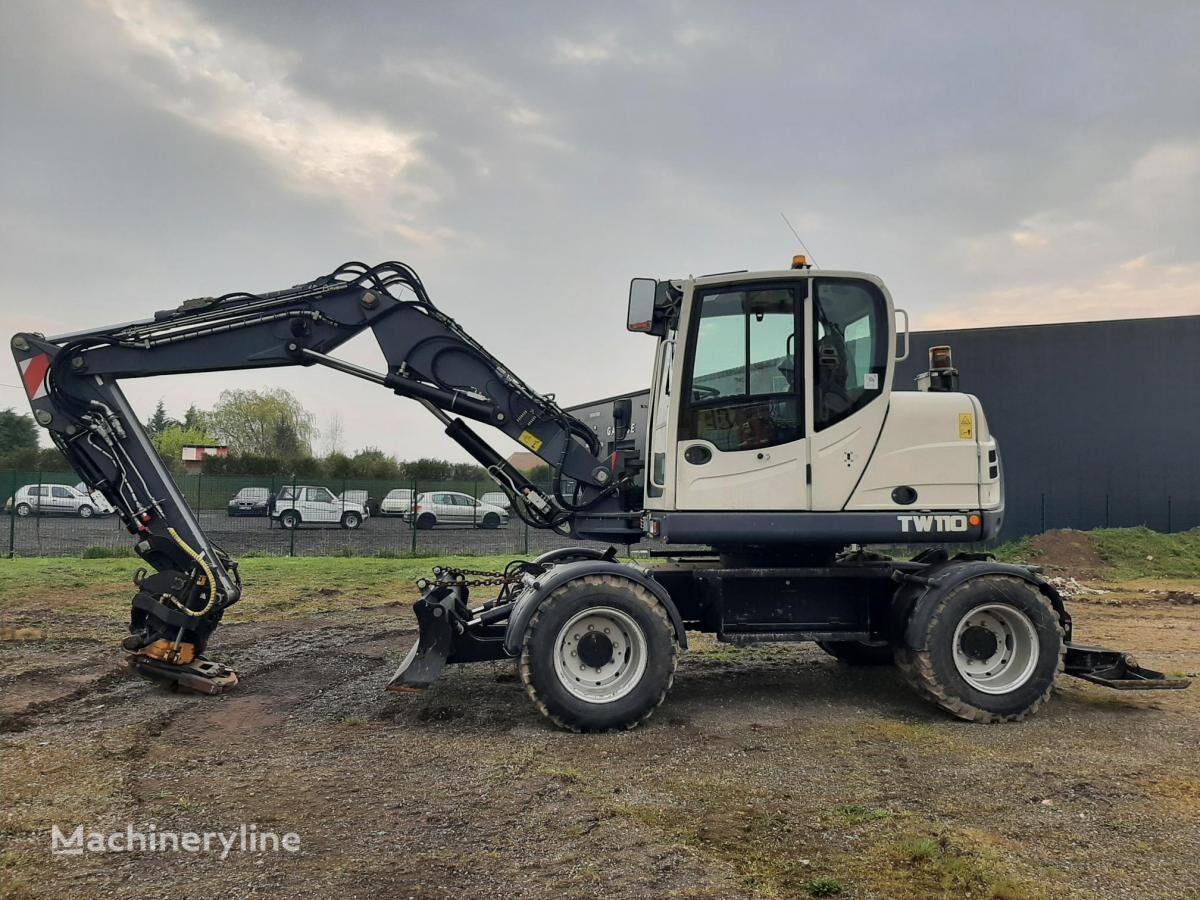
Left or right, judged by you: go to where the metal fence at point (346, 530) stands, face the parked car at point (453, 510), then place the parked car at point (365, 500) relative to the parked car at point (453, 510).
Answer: left

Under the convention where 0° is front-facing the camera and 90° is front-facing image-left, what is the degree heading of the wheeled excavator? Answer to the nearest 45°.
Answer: approximately 90°

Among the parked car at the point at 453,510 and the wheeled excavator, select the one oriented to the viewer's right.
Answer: the parked car
